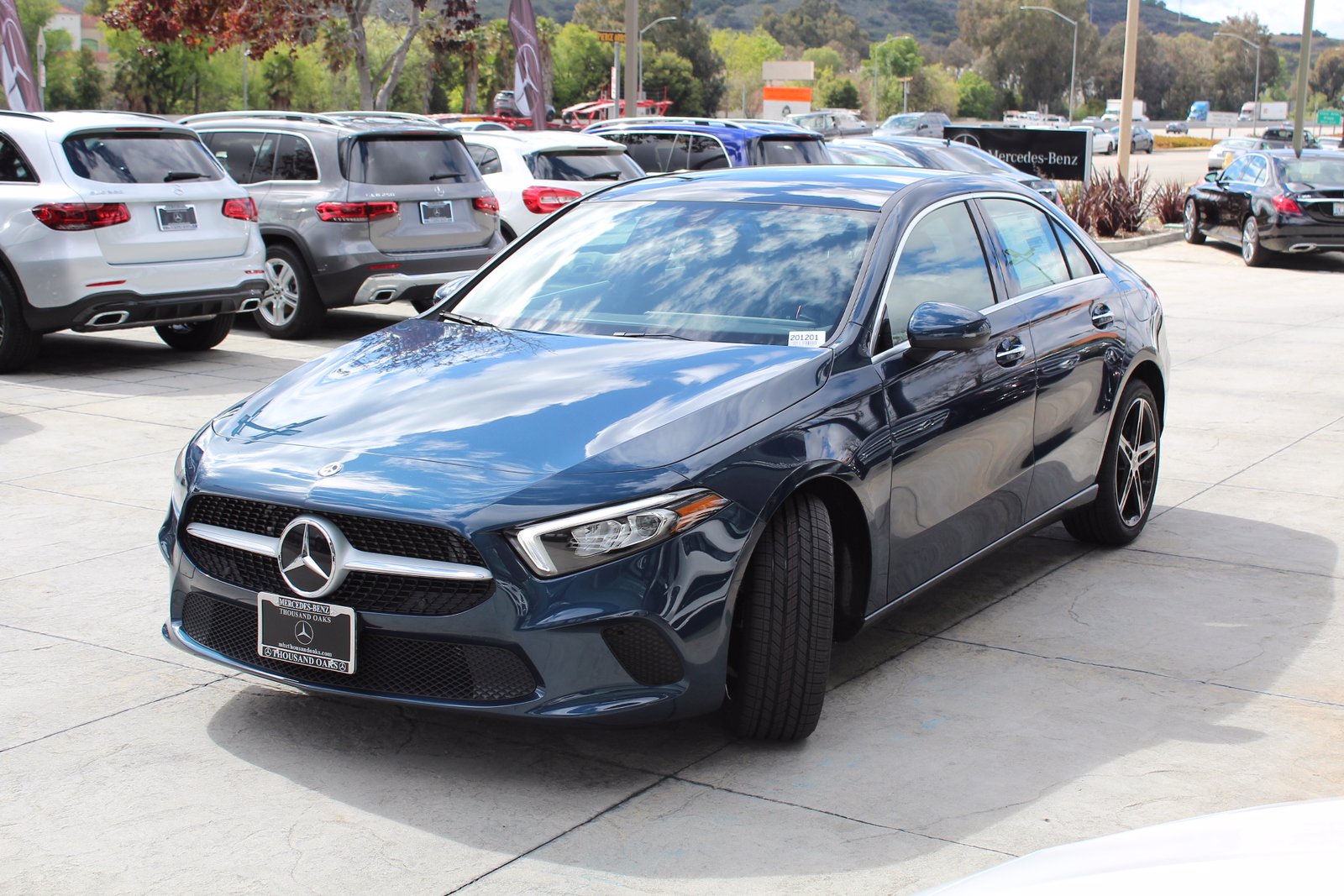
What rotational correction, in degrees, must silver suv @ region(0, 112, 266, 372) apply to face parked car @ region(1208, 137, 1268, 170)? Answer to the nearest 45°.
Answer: approximately 90° to its right

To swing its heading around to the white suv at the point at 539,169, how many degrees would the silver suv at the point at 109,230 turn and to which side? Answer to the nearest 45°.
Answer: approximately 90° to its right

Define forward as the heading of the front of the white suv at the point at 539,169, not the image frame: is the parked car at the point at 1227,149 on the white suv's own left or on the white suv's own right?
on the white suv's own right

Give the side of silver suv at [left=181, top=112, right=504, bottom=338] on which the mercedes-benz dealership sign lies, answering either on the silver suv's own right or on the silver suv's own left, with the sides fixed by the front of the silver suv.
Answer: on the silver suv's own right

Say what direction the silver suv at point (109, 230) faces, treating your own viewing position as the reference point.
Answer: facing away from the viewer and to the left of the viewer

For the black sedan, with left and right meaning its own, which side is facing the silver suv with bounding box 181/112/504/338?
left

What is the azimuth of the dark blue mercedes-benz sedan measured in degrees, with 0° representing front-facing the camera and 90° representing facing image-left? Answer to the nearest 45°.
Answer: approximately 45°

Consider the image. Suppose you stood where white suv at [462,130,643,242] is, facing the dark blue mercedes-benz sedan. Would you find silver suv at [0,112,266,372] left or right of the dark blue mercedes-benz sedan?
right

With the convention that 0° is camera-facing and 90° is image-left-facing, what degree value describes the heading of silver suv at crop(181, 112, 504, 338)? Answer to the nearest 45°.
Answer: approximately 135°
